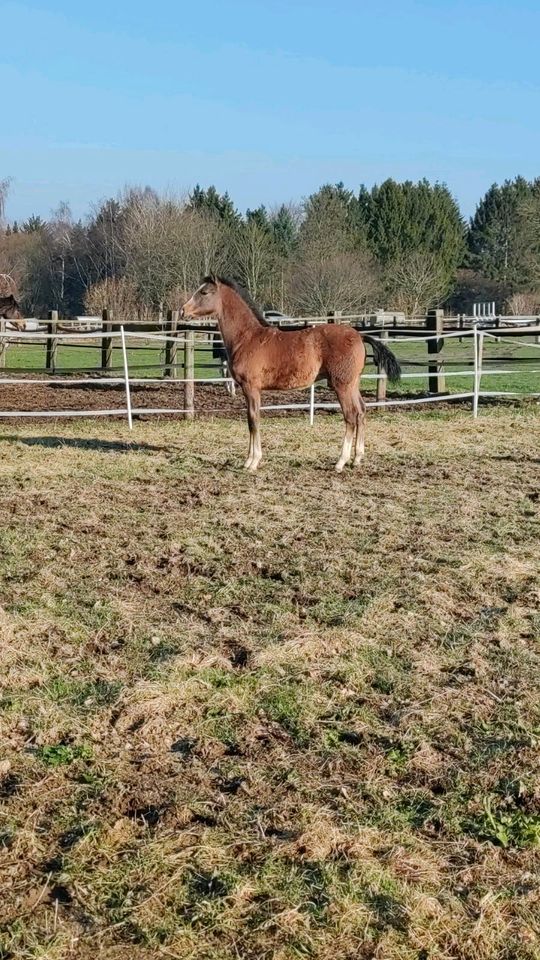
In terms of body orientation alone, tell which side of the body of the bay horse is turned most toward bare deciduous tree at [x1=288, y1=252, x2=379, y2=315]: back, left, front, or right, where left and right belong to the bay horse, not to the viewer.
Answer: right

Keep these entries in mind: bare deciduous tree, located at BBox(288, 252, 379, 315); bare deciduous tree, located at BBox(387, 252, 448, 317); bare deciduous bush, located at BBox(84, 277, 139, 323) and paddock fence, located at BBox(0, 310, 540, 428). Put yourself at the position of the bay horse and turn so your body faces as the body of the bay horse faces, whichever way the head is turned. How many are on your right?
4

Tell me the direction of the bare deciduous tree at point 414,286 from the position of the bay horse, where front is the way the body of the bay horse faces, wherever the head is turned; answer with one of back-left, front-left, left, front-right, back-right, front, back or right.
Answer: right

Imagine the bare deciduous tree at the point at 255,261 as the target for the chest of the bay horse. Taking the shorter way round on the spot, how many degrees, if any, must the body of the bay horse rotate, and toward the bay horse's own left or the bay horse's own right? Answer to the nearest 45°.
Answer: approximately 90° to the bay horse's own right

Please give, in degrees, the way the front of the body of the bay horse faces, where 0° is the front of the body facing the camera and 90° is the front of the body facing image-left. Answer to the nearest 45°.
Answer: approximately 90°
